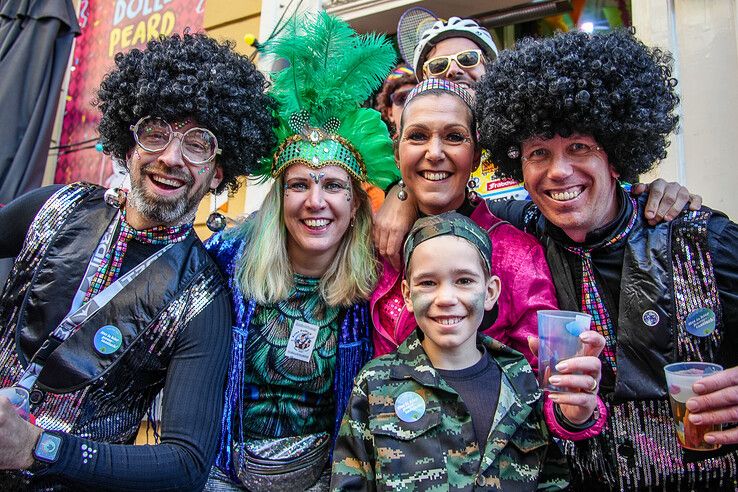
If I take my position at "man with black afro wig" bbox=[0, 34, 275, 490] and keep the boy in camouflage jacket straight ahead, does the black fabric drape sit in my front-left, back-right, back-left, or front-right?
back-left

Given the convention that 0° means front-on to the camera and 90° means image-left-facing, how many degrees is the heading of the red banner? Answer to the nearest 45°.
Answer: approximately 0°

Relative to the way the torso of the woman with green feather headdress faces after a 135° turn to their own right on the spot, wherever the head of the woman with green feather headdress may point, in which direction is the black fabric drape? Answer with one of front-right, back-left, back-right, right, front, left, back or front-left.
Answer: front

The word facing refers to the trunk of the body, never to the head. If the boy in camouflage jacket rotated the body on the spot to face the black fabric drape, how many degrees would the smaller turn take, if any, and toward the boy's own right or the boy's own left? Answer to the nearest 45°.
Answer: approximately 135° to the boy's own right
